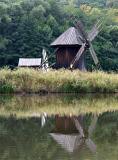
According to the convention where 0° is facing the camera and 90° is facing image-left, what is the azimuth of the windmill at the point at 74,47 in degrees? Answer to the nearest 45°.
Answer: approximately 315°
